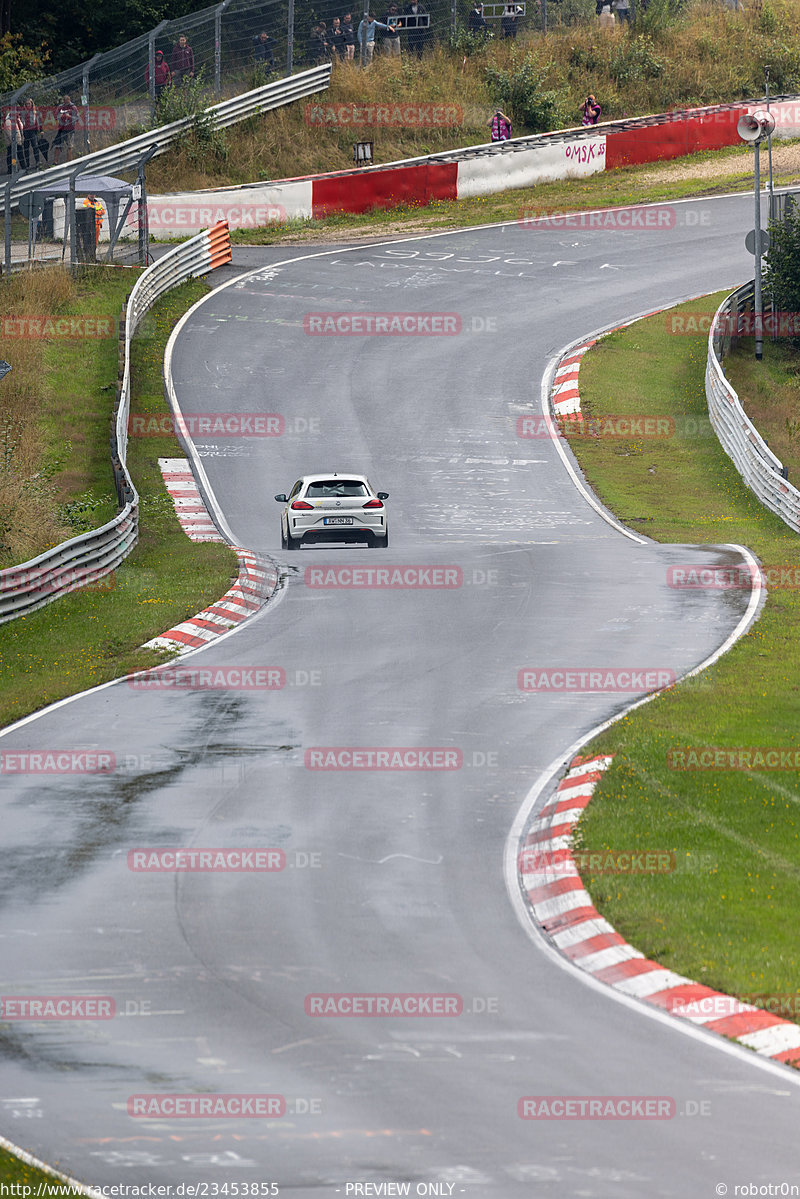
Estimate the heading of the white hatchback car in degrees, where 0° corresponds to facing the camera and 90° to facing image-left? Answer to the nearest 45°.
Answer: approximately 180°

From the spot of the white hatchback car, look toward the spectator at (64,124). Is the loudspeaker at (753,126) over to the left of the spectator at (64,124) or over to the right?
right

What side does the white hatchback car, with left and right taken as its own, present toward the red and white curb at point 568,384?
front

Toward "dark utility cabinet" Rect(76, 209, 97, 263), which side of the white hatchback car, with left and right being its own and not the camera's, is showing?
front

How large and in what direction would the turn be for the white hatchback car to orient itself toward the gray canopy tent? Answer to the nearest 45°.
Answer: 0° — it already faces it

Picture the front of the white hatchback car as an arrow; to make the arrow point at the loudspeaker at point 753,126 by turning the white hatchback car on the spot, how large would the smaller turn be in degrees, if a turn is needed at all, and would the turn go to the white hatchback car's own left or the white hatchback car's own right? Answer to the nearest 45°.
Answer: approximately 45° to the white hatchback car's own right

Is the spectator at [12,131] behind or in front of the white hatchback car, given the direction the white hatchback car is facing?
in front

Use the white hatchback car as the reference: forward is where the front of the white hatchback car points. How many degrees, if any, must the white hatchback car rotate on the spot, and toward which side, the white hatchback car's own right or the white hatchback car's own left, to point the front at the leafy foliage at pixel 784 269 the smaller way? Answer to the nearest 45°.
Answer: approximately 45° to the white hatchback car's own right

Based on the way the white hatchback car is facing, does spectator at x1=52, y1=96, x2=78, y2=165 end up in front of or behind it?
in front

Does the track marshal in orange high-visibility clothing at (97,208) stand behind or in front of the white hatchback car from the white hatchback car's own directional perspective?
in front
